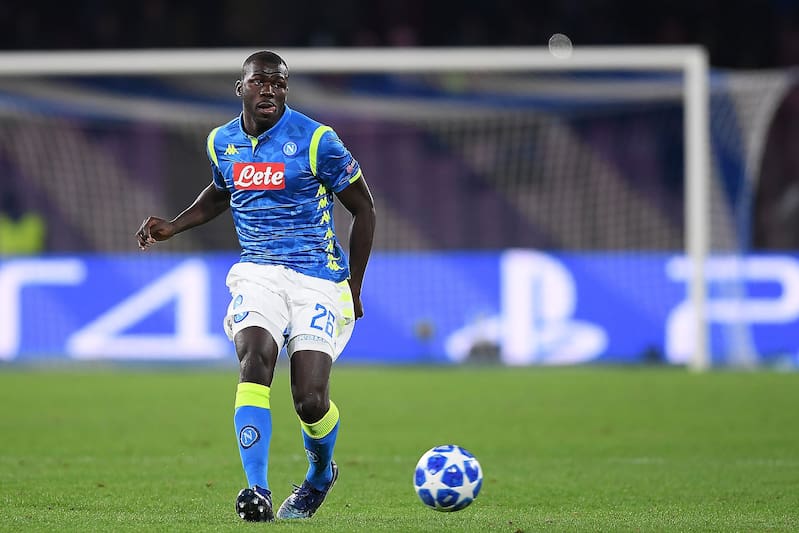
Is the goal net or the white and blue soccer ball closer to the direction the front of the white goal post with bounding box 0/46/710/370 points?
the white and blue soccer ball

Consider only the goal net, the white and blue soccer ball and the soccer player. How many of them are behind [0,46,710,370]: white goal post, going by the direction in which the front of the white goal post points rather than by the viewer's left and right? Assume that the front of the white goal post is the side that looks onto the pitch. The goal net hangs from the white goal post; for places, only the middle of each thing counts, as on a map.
1

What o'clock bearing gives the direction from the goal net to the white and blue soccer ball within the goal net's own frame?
The white and blue soccer ball is roughly at 12 o'clock from the goal net.

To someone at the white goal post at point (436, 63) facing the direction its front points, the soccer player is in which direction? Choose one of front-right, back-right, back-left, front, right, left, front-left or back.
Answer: front

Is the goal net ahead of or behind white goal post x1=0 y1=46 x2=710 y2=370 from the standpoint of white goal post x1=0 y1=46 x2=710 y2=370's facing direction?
behind

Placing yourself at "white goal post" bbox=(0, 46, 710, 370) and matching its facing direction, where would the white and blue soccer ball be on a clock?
The white and blue soccer ball is roughly at 12 o'clock from the white goal post.

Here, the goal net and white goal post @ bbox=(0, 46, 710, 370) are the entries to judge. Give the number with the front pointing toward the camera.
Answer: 2

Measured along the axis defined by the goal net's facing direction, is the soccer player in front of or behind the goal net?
in front

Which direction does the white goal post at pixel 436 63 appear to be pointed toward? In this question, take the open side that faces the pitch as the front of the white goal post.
toward the camera

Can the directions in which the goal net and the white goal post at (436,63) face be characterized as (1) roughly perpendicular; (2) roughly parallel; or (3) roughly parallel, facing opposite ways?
roughly parallel
